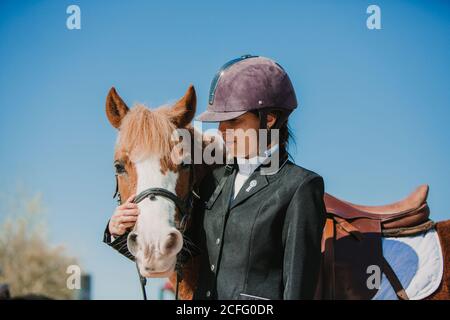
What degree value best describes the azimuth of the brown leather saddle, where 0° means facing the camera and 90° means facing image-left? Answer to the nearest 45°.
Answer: approximately 90°

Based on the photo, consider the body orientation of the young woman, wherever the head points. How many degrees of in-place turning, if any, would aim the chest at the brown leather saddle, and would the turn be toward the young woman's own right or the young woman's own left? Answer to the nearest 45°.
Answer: approximately 180°

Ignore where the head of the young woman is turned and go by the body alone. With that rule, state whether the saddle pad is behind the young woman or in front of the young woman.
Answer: behind

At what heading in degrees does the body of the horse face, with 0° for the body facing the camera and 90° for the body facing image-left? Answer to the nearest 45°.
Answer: approximately 45°
